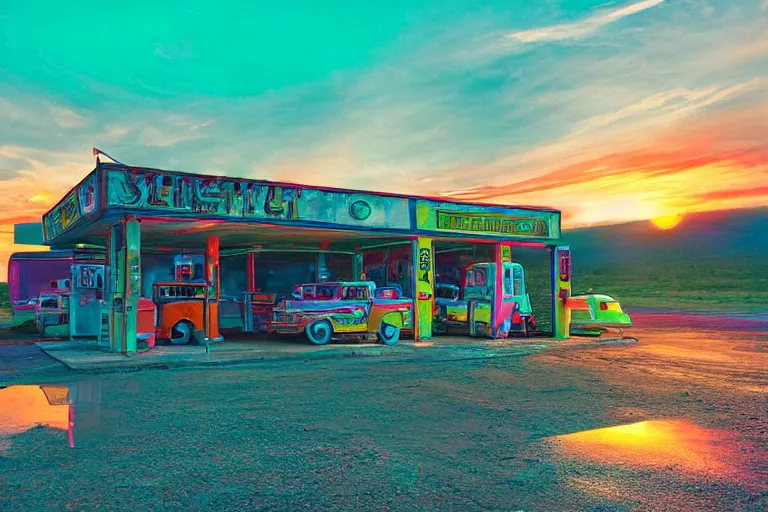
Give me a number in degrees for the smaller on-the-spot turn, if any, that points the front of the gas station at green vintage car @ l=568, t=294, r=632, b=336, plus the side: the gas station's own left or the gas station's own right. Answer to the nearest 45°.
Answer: approximately 45° to the gas station's own left

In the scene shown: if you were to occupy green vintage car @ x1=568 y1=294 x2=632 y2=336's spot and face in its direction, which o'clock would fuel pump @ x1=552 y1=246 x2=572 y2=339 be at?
The fuel pump is roughly at 5 o'clock from the green vintage car.

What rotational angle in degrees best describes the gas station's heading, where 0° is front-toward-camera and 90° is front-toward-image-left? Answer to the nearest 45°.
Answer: approximately 315°

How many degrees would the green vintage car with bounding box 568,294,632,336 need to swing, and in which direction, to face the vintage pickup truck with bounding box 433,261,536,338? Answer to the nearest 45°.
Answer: approximately 135° to its right

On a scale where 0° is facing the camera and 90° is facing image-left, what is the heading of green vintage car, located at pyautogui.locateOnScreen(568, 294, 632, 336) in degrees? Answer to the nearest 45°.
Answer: approximately 270°
